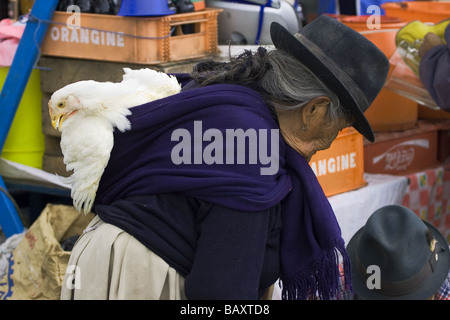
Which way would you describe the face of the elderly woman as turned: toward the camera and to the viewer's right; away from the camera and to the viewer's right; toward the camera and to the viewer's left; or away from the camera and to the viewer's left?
away from the camera and to the viewer's right

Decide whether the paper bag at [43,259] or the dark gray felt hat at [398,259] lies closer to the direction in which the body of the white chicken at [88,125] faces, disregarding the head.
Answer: the paper bag

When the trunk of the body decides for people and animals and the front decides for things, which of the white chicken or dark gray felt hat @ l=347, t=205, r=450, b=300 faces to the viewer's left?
the white chicken

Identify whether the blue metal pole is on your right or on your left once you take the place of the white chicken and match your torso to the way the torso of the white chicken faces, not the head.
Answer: on your right

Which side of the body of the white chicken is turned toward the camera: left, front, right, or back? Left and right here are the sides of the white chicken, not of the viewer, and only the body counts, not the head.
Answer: left

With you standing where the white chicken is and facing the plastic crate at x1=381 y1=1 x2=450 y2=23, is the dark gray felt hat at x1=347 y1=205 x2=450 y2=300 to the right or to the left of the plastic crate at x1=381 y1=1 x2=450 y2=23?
right
